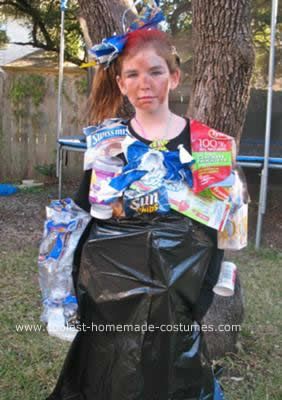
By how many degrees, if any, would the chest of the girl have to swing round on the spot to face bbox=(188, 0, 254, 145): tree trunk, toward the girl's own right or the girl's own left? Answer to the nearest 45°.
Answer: approximately 180°

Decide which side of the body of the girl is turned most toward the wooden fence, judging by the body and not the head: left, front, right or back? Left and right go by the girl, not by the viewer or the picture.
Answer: back

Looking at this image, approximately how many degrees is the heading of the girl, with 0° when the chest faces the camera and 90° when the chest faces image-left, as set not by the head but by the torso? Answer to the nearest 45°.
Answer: approximately 0°

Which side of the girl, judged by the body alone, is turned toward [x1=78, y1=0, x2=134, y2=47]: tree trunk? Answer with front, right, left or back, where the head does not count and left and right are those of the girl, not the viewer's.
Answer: back
